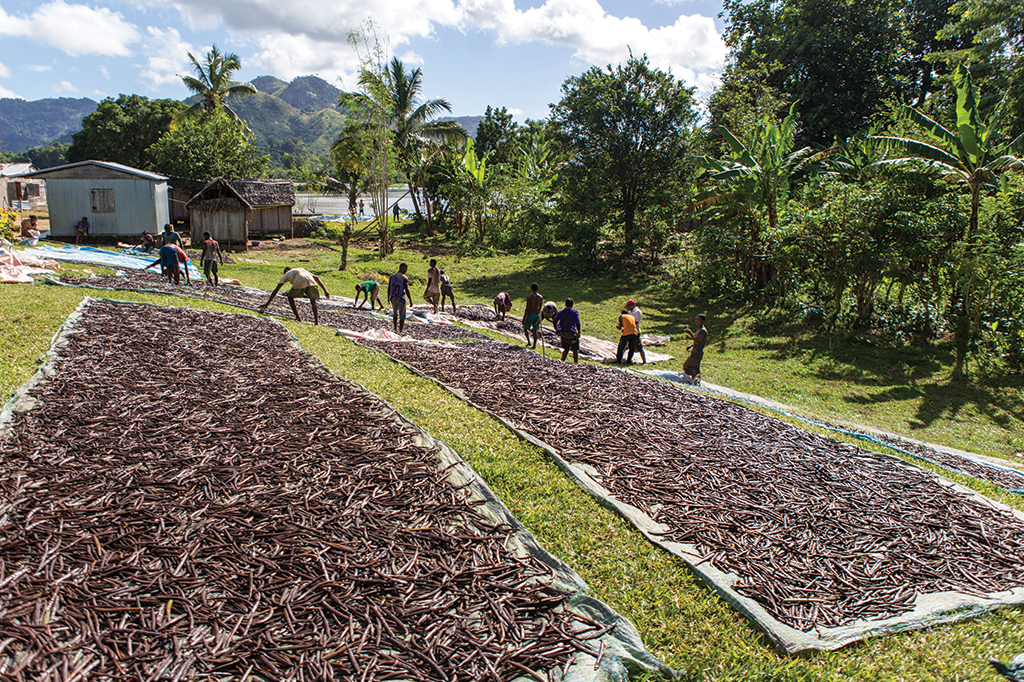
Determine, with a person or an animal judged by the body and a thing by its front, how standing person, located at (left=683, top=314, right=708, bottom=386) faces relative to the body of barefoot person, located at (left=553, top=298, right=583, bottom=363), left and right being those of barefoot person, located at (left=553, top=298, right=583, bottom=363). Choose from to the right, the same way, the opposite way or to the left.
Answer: to the left

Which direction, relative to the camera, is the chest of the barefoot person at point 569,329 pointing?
away from the camera

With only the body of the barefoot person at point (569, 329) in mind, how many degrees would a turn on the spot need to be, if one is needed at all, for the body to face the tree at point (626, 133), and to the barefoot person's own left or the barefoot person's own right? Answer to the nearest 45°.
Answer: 0° — they already face it

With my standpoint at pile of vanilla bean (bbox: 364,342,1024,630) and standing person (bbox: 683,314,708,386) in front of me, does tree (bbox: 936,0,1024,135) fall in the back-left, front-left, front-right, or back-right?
front-right

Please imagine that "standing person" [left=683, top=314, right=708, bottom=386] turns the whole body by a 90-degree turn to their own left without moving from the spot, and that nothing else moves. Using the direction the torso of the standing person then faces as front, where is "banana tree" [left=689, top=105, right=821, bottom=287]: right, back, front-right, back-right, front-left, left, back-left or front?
back

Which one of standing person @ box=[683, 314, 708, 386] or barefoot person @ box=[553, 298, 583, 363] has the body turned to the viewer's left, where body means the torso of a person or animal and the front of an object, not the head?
standing person @ box=[683, 314, 708, 386]

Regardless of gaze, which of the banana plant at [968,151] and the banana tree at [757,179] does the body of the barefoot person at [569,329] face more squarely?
the banana tree

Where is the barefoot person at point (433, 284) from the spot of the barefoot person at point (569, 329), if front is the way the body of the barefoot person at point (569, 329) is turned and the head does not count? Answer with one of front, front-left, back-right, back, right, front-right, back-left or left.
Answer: front-left

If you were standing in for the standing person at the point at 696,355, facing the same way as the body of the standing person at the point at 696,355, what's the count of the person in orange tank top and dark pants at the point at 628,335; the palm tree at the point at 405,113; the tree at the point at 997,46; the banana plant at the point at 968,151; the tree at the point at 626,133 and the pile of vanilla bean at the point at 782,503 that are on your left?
1

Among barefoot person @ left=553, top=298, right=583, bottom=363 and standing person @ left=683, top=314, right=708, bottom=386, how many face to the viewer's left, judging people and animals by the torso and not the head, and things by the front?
1

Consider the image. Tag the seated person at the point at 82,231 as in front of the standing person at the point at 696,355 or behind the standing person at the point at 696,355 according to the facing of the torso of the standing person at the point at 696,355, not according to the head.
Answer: in front

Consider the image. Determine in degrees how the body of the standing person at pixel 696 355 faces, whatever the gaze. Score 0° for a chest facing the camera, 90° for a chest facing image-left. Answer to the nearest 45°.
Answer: approximately 90°
